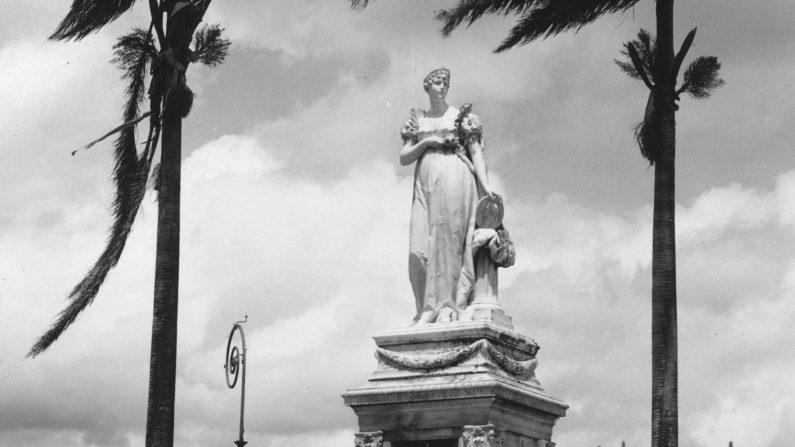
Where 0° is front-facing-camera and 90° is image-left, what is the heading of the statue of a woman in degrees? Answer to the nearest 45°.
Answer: approximately 0°

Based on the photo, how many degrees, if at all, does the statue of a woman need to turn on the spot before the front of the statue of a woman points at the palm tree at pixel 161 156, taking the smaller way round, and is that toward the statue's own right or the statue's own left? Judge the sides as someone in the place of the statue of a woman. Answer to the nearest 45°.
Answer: approximately 135° to the statue's own right

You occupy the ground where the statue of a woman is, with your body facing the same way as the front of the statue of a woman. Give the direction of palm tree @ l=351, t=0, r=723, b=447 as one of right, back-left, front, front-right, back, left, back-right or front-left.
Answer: back-left
